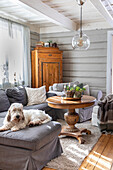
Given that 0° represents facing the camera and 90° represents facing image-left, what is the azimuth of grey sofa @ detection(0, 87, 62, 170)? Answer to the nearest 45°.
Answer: approximately 315°

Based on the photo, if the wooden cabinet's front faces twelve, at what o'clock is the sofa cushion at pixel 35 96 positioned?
The sofa cushion is roughly at 2 o'clock from the wooden cabinet.

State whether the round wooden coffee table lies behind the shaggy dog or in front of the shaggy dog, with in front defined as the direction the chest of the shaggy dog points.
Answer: behind

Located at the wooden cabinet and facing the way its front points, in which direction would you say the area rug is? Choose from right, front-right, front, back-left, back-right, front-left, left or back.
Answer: front-right

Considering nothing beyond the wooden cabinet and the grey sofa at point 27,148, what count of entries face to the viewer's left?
0

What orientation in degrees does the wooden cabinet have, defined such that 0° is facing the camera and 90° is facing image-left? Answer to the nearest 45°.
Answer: approximately 315°

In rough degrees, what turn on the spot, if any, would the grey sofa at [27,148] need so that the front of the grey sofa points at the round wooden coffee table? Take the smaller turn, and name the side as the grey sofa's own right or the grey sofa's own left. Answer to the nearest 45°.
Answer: approximately 90° to the grey sofa's own left

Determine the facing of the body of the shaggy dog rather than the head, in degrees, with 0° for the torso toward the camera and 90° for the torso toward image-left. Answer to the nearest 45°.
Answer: approximately 45°
